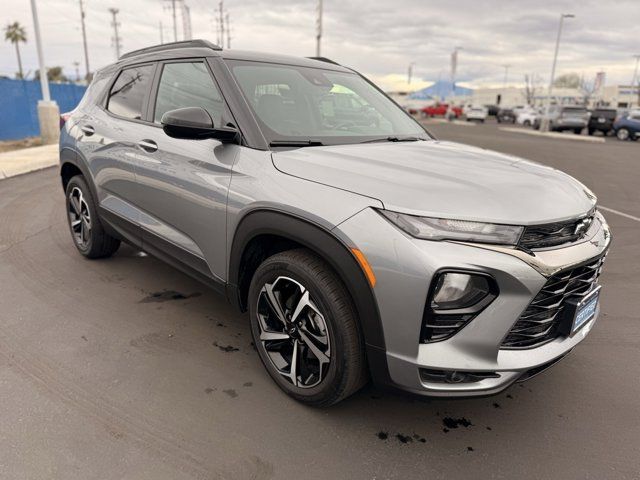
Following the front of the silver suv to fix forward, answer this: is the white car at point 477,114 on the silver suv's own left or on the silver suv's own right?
on the silver suv's own left

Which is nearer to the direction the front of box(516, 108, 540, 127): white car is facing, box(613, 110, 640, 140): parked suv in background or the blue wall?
the blue wall

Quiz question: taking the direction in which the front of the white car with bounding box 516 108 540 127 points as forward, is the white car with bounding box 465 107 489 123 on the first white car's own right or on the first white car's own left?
on the first white car's own right

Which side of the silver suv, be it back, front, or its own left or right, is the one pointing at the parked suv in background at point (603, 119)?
left

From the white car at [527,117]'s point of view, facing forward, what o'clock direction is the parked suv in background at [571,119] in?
The parked suv in background is roughly at 10 o'clock from the white car.

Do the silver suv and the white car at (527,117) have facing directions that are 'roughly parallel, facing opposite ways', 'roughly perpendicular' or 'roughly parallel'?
roughly perpendicular

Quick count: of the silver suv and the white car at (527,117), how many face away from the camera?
0

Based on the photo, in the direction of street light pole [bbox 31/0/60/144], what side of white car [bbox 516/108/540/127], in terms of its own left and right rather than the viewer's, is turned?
front

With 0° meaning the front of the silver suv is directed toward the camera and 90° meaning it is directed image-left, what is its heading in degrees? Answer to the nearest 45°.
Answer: approximately 315°

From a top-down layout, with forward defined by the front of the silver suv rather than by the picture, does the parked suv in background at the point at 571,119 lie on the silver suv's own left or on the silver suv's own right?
on the silver suv's own left

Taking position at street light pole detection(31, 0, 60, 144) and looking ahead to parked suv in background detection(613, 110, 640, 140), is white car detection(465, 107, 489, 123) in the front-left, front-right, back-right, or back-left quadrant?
front-left
